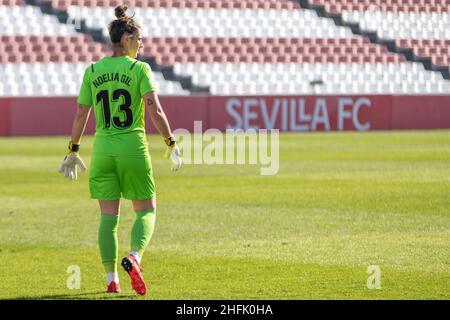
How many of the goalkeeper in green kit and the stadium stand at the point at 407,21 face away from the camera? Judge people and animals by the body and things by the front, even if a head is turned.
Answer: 1

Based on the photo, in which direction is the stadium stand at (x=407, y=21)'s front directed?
toward the camera

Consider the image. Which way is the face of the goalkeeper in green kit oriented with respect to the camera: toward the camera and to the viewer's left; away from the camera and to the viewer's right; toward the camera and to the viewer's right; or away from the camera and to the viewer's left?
away from the camera and to the viewer's right

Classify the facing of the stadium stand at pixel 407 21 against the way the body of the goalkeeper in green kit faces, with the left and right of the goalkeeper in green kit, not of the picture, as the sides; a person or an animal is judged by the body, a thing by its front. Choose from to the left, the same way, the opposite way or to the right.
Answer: the opposite way

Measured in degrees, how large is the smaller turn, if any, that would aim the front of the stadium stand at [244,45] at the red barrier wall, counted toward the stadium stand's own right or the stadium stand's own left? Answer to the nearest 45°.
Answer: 0° — it already faces it

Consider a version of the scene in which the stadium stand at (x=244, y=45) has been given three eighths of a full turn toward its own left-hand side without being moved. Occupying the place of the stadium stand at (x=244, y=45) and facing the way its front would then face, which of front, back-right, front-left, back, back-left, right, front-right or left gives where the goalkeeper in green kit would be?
back-right

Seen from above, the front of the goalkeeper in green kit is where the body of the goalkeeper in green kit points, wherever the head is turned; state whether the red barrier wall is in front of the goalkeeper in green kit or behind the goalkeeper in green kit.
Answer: in front

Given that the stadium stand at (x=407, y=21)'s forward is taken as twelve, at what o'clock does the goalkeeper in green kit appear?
The goalkeeper in green kit is roughly at 12 o'clock from the stadium stand.

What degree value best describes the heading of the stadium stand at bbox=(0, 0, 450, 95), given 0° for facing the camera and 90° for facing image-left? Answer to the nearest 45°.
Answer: approximately 0°

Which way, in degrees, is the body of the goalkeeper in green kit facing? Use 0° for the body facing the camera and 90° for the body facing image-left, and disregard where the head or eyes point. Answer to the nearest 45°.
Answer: approximately 180°
